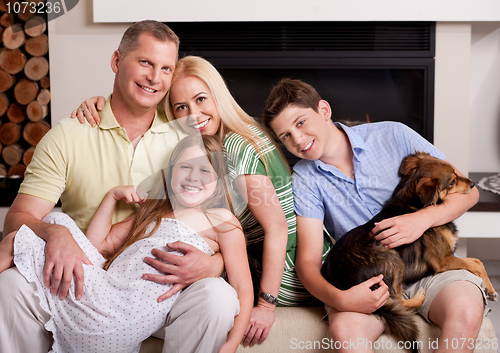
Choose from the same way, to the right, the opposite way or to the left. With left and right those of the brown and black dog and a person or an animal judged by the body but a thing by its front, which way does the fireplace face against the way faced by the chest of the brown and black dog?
to the right

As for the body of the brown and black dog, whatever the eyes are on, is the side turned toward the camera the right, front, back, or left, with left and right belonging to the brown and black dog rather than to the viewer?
right

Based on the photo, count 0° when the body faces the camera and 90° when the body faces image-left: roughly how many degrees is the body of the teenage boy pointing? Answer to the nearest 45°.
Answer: approximately 0°

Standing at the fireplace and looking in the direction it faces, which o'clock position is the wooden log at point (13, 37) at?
The wooden log is roughly at 3 o'clock from the fireplace.

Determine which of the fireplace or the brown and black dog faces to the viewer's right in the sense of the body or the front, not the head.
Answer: the brown and black dog

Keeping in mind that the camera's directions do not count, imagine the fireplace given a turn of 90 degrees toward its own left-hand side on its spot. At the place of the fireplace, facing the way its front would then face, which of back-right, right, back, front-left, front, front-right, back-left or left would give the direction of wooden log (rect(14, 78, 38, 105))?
back
